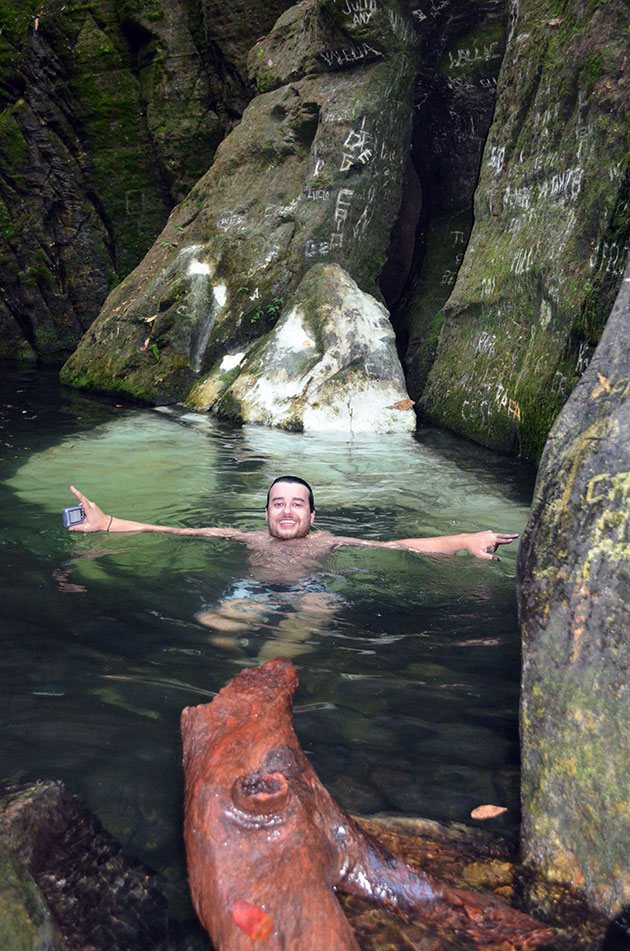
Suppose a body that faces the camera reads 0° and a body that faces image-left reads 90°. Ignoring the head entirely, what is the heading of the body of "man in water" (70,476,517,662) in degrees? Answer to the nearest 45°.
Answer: approximately 0°

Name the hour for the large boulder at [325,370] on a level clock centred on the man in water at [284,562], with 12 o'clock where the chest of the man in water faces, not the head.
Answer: The large boulder is roughly at 6 o'clock from the man in water.

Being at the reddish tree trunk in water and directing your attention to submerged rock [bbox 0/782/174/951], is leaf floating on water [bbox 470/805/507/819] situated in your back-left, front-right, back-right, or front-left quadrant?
back-right

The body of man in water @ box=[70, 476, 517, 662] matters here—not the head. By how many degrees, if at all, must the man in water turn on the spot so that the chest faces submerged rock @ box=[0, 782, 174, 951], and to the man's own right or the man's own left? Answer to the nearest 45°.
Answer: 0° — they already face it

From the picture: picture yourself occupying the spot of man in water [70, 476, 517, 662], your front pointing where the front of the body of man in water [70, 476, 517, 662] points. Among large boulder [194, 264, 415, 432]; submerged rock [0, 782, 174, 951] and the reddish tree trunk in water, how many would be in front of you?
2

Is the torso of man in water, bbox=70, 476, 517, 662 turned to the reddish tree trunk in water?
yes

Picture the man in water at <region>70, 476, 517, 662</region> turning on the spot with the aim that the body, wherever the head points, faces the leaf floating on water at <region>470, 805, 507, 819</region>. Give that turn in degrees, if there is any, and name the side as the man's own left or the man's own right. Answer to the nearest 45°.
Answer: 0° — they already face it
